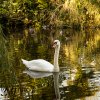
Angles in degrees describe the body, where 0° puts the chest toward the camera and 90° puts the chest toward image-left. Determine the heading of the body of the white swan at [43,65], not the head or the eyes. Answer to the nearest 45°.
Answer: approximately 270°
